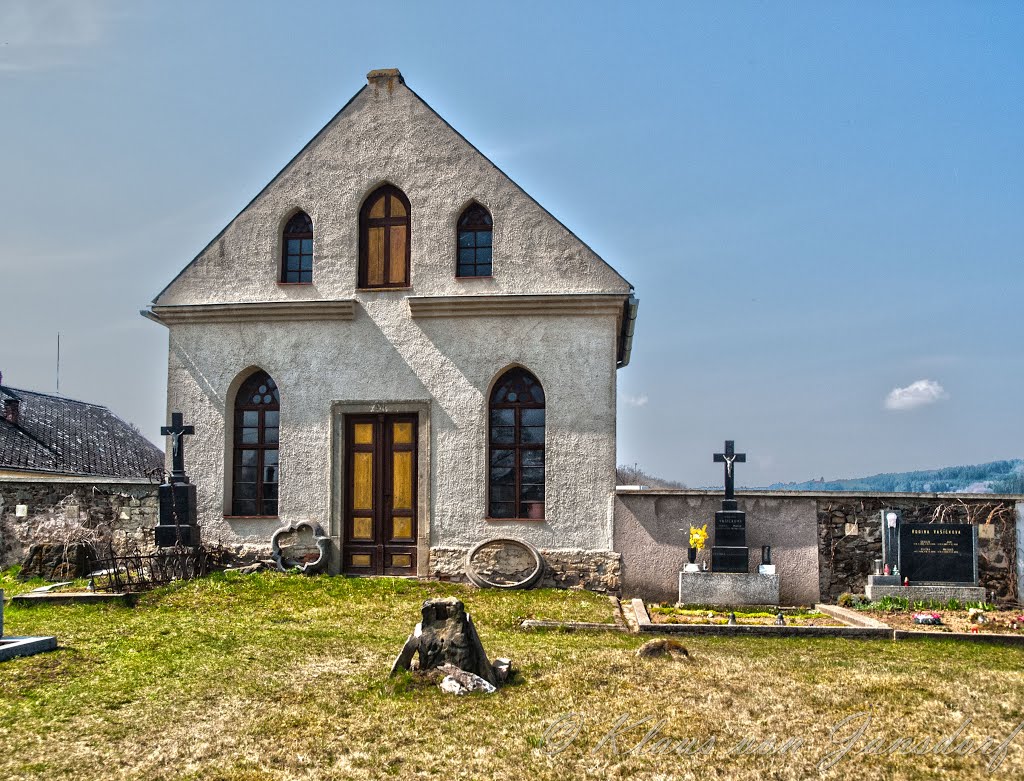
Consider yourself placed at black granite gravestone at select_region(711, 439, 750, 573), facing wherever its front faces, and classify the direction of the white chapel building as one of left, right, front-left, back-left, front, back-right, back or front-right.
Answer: right

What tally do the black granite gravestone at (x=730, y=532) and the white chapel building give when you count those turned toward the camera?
2

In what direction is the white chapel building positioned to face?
toward the camera

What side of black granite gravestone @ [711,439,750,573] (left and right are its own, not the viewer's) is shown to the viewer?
front

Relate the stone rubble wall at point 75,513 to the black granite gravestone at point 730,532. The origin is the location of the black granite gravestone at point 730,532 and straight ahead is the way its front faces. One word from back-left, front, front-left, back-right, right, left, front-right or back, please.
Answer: right

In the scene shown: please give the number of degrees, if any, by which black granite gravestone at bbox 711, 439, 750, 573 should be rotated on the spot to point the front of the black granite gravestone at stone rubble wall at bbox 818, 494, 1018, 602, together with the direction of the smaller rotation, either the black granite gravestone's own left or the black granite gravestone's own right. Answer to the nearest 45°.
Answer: approximately 90° to the black granite gravestone's own left

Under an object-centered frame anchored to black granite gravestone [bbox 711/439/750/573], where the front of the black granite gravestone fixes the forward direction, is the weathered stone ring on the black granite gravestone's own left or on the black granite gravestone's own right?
on the black granite gravestone's own right

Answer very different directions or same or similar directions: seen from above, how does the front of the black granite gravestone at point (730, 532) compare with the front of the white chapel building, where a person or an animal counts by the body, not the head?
same or similar directions

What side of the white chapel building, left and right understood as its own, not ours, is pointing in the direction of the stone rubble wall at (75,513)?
right

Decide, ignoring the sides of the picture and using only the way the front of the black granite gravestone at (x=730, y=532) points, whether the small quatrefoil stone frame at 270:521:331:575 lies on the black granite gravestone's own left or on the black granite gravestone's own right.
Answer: on the black granite gravestone's own right

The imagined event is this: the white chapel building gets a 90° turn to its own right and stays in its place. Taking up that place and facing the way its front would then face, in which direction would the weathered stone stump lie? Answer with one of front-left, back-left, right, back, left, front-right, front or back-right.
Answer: left
